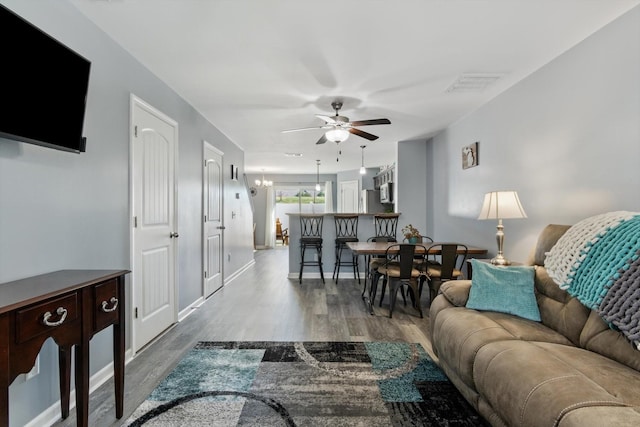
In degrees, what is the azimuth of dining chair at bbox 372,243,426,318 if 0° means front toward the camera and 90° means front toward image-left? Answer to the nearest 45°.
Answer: approximately 180°

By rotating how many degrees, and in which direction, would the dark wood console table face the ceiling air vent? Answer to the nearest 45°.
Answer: approximately 45° to its left

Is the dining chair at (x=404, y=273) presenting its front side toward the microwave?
yes

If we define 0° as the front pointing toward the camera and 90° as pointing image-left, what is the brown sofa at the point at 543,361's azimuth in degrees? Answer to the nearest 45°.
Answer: approximately 45°

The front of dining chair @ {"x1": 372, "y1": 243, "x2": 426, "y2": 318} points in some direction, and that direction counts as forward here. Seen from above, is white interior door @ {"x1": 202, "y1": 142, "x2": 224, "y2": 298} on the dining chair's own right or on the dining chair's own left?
on the dining chair's own left

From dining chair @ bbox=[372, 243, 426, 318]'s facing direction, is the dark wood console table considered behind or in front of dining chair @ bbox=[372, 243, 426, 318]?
behind

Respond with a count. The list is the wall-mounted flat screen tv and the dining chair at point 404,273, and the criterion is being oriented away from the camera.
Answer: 1

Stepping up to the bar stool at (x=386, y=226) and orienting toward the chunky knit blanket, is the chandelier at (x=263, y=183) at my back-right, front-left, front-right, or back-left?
back-right

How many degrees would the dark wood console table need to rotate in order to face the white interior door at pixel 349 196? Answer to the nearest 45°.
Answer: approximately 90° to its left

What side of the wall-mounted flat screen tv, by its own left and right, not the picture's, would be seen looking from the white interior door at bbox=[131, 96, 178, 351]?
left

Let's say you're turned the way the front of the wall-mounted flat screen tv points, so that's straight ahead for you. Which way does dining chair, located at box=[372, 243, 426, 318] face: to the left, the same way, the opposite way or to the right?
to the left

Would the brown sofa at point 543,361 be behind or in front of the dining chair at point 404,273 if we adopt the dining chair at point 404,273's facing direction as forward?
behind
